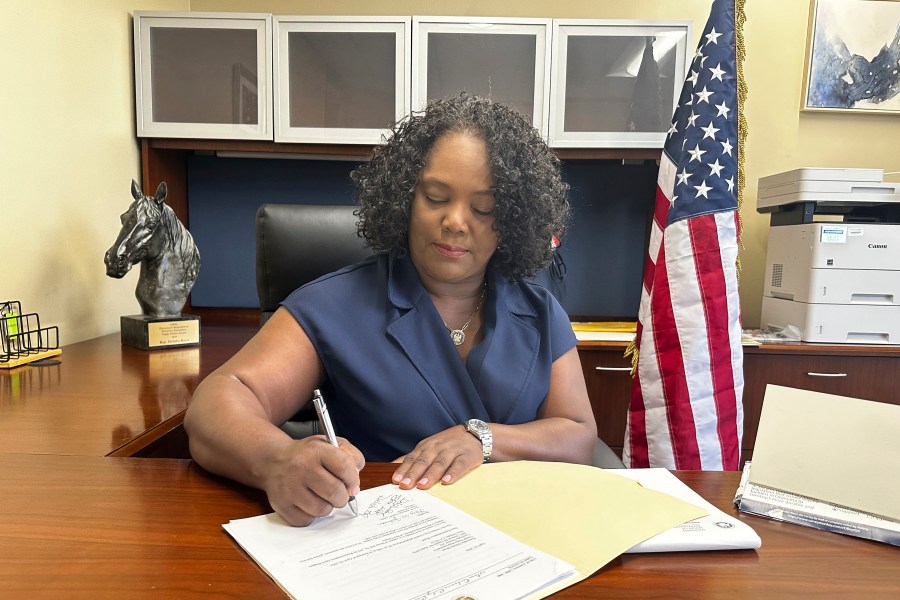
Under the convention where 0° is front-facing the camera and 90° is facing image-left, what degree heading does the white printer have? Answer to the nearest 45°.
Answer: approximately 0°

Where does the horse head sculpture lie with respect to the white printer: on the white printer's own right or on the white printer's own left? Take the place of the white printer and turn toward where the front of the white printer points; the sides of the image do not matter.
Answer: on the white printer's own right

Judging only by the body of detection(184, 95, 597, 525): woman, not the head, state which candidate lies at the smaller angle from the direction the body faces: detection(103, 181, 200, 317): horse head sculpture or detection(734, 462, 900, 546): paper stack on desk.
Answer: the paper stack on desk

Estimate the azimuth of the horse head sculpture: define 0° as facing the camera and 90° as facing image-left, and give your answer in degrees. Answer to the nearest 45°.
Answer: approximately 45°

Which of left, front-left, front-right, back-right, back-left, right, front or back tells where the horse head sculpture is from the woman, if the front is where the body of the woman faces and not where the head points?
back-right
